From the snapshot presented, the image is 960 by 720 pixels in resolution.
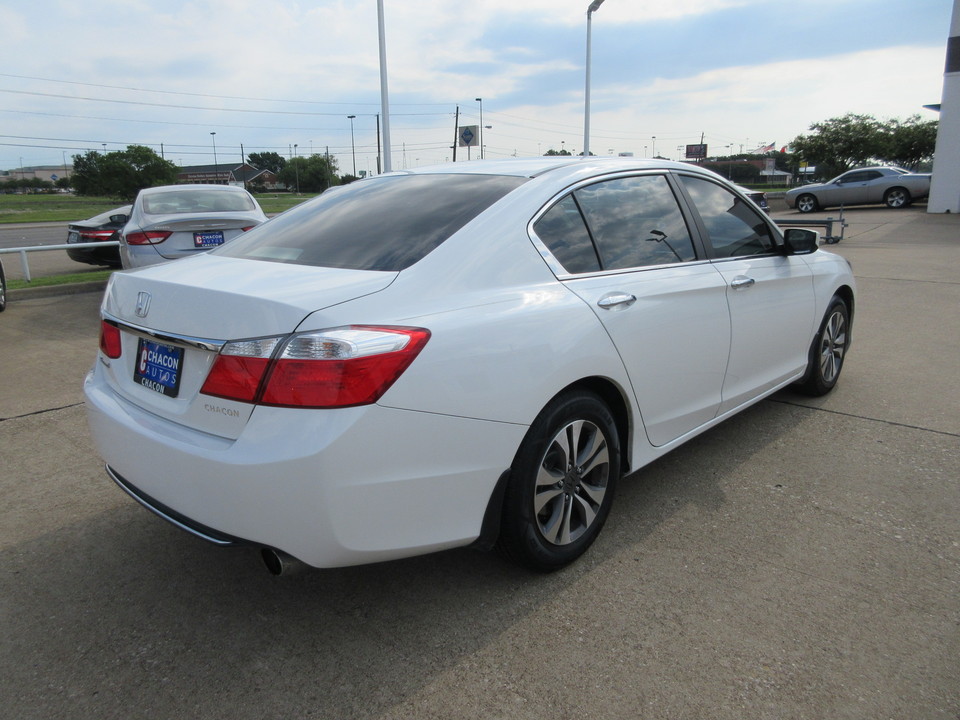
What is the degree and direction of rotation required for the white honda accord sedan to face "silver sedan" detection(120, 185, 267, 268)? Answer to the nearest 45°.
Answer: approximately 90° to its left

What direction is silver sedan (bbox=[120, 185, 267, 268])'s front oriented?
away from the camera

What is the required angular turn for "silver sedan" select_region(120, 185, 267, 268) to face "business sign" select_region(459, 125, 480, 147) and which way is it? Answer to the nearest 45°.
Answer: approximately 45° to its right

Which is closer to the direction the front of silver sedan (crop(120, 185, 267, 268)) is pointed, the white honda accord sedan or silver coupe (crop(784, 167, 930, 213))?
the silver coupe

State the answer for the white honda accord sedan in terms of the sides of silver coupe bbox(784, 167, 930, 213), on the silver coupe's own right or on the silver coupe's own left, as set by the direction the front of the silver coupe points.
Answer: on the silver coupe's own left

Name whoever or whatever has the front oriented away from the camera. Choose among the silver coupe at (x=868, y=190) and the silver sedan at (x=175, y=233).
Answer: the silver sedan at (x=175, y=233)

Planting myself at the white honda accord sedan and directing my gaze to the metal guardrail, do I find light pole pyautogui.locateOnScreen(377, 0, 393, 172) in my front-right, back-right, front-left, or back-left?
front-right

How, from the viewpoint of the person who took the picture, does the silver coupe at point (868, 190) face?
facing to the left of the viewer

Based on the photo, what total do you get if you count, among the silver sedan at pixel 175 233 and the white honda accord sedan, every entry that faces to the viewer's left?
0

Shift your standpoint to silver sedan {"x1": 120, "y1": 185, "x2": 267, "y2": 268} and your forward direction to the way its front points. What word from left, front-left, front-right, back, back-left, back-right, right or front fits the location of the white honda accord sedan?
back

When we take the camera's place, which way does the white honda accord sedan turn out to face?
facing away from the viewer and to the right of the viewer
